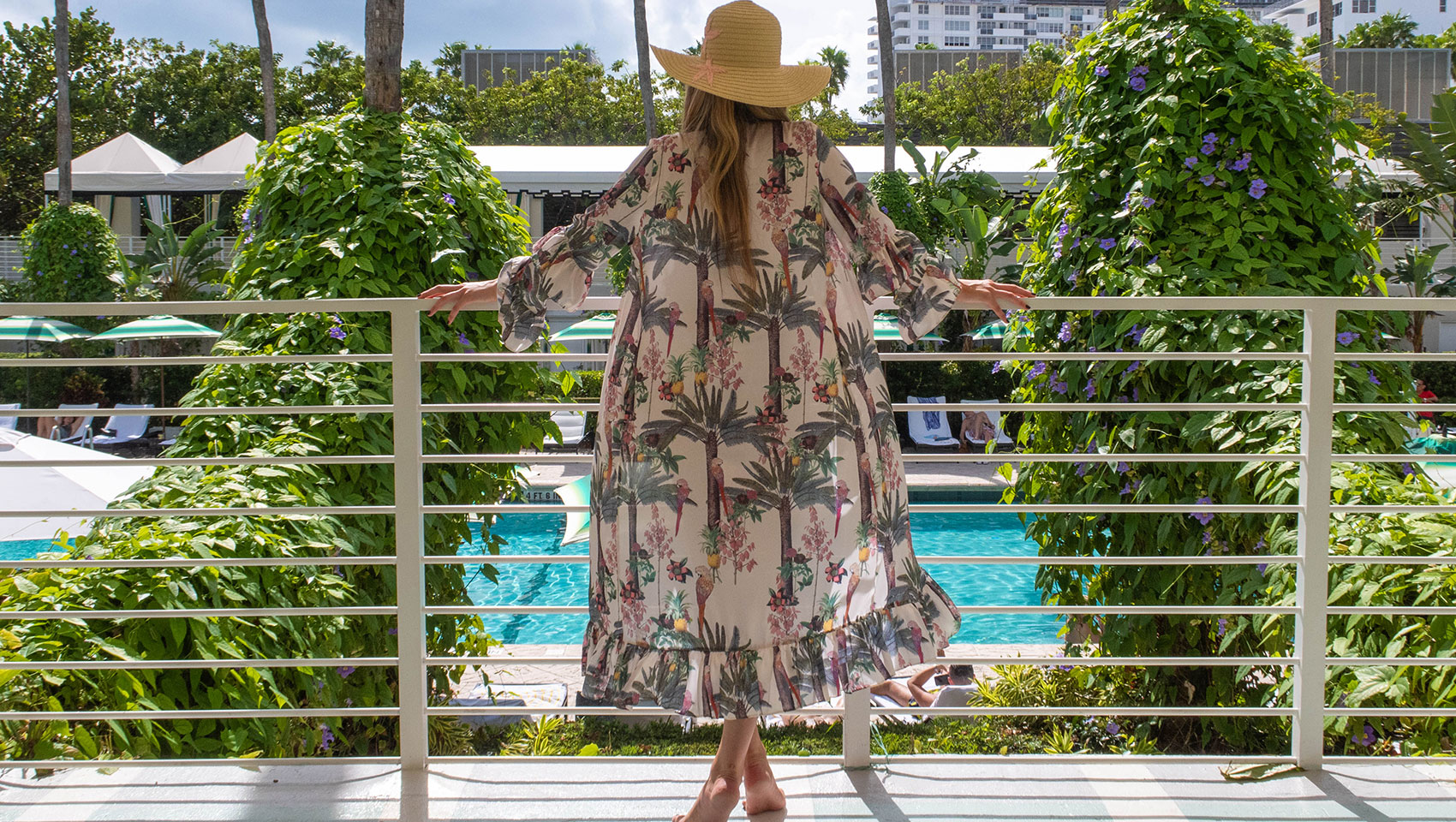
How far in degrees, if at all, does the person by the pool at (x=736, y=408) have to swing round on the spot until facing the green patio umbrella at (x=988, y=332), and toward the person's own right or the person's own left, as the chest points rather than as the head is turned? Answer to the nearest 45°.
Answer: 0° — they already face it

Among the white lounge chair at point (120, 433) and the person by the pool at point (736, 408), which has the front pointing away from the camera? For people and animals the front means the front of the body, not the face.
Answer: the person by the pool

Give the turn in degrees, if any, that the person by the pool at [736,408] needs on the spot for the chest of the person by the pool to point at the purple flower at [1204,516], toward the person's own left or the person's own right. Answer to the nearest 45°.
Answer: approximately 45° to the person's own right

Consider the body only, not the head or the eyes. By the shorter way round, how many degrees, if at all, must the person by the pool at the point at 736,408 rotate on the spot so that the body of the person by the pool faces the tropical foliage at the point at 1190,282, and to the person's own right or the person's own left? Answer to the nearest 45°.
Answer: approximately 45° to the person's own right

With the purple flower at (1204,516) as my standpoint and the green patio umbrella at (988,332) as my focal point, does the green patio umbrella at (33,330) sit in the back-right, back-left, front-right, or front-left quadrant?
front-left

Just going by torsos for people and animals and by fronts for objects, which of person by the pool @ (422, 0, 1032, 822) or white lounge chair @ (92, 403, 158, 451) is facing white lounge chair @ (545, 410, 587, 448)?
the person by the pool

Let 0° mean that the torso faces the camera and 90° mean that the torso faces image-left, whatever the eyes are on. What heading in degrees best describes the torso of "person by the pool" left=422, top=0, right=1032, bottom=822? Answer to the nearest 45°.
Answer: approximately 180°

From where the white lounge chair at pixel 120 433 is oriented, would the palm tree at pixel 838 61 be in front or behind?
behind

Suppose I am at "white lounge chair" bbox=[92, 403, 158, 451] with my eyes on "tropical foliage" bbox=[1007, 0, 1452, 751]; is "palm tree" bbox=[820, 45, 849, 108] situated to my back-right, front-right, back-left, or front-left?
back-left

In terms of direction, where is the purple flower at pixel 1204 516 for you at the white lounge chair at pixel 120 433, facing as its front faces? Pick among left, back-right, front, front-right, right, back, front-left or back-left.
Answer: front-left

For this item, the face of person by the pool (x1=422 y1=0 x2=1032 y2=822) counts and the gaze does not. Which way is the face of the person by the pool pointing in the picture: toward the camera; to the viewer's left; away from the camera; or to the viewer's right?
away from the camera
